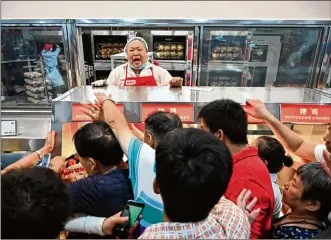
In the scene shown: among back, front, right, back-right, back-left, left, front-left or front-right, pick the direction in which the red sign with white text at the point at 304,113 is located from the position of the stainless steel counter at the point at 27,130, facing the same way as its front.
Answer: front-left

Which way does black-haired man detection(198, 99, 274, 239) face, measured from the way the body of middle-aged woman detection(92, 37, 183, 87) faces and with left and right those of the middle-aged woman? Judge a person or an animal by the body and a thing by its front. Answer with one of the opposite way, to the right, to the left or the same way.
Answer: the opposite way

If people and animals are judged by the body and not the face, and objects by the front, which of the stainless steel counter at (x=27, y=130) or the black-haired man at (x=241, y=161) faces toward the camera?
the stainless steel counter

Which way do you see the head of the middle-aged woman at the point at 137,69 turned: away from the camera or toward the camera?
toward the camera

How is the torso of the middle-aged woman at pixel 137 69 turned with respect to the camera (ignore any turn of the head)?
toward the camera

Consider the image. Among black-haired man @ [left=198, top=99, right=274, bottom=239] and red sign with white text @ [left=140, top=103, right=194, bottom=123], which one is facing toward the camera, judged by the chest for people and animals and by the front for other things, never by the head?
the red sign with white text

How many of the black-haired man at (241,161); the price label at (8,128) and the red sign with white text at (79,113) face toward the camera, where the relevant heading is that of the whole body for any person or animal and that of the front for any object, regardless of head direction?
2

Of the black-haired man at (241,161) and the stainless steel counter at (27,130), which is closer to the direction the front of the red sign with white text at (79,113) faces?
the black-haired man

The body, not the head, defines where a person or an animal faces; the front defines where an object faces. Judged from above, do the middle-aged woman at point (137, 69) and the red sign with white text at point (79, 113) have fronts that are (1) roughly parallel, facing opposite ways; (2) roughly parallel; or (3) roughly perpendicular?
roughly parallel

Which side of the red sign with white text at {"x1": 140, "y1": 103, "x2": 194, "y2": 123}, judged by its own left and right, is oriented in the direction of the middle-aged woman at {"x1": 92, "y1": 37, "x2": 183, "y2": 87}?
back

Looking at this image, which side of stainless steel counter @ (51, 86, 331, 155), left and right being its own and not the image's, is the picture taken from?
front

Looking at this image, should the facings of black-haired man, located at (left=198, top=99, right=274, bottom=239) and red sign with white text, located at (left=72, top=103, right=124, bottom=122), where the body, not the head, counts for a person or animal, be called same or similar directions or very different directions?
very different directions

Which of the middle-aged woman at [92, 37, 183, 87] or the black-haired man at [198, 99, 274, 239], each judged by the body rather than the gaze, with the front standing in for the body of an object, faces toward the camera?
the middle-aged woman

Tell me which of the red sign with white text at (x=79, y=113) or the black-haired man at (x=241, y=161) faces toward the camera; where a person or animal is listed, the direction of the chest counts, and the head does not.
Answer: the red sign with white text
